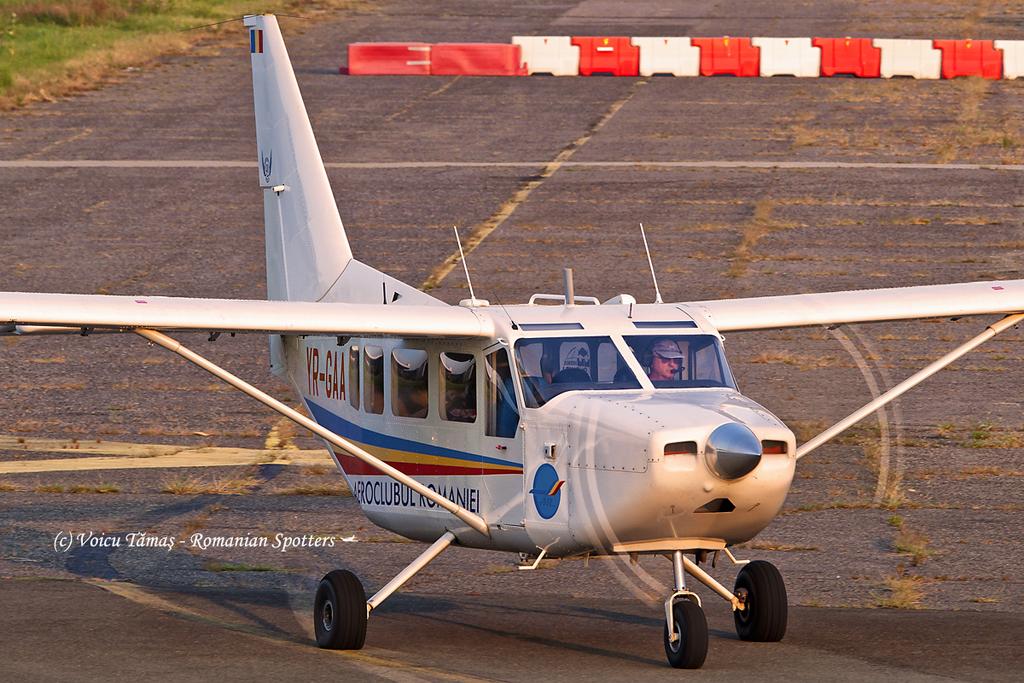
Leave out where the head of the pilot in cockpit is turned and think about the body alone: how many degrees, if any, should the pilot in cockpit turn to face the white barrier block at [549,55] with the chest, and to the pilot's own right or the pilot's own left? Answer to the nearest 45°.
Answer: approximately 135° to the pilot's own left

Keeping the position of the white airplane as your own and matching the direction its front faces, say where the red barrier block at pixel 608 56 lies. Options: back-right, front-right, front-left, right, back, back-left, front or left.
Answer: back-left

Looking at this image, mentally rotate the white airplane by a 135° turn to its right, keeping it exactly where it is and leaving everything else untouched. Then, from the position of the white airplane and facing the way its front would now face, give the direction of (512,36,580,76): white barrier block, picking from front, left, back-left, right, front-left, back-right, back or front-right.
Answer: right

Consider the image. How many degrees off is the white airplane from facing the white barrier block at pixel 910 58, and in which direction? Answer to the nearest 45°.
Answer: approximately 135° to its left

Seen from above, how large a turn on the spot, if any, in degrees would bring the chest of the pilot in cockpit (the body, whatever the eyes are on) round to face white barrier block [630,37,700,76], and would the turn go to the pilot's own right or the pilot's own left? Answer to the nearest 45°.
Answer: approximately 135° to the pilot's own left

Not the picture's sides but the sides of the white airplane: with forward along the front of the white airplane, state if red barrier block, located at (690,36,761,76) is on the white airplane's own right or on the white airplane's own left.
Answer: on the white airplane's own left

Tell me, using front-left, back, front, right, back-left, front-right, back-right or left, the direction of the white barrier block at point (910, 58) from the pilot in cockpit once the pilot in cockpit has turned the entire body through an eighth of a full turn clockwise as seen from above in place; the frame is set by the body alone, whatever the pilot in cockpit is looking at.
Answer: back

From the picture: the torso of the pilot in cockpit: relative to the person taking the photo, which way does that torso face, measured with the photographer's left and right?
facing the viewer and to the right of the viewer

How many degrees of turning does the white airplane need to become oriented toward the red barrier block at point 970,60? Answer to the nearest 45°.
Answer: approximately 135° to its left

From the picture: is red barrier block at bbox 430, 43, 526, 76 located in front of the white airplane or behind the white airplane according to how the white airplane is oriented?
behind

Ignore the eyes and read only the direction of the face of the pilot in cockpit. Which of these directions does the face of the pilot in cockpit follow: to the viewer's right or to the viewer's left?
to the viewer's right

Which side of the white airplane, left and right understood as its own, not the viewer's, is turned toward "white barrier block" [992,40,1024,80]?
left
